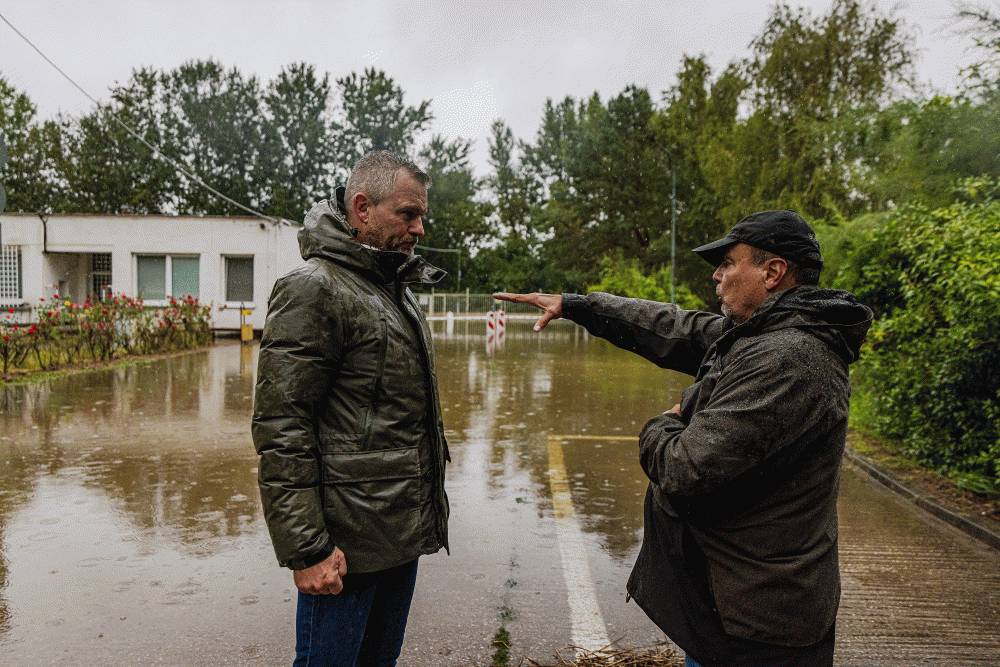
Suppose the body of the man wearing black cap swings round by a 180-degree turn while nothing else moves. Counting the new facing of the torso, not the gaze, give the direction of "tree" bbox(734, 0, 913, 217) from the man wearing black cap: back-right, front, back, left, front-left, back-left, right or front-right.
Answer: left

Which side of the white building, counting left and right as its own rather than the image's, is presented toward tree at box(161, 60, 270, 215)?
back

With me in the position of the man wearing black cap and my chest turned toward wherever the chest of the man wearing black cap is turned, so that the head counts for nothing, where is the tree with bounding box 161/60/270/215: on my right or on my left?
on my right

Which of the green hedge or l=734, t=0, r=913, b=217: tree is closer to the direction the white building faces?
the green hedge

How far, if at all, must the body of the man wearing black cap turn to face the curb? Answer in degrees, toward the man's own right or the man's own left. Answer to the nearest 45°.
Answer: approximately 90° to the man's own right

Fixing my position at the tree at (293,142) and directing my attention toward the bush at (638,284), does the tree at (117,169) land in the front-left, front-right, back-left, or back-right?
back-right

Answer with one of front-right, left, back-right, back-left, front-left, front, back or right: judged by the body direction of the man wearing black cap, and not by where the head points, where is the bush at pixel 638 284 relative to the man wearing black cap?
right

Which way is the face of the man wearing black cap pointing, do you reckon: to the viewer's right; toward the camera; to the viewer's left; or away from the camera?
to the viewer's left

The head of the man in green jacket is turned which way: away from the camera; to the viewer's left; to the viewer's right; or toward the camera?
to the viewer's right

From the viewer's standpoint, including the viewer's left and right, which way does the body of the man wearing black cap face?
facing to the left of the viewer

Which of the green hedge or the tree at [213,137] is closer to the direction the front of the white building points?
the green hedge

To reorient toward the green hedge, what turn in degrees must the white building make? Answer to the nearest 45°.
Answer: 0° — it already faces it

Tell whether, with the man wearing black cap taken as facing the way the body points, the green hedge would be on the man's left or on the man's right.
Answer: on the man's right

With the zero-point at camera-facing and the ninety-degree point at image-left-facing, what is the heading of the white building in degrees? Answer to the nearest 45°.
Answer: approximately 0°

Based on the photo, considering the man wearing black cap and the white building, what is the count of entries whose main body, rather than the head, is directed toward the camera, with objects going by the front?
1

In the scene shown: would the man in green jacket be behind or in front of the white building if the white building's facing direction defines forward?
in front

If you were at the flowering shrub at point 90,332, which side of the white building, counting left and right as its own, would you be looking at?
front
